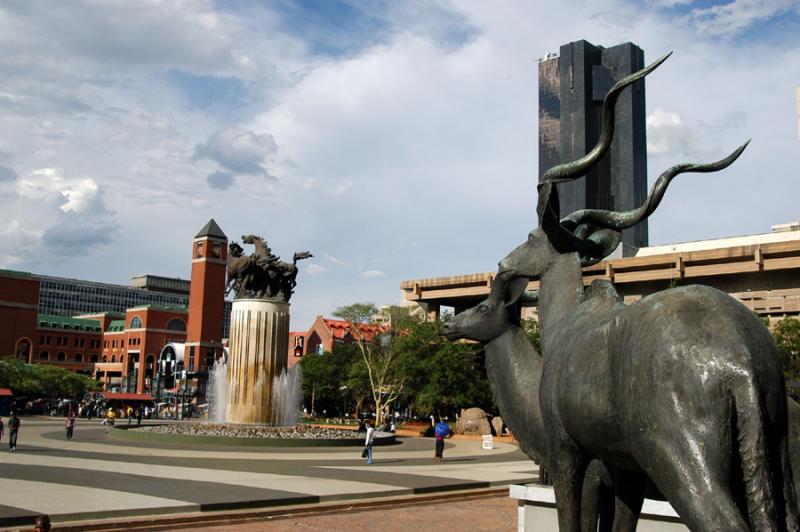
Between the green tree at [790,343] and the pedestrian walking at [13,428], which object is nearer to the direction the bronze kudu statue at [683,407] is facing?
the pedestrian walking

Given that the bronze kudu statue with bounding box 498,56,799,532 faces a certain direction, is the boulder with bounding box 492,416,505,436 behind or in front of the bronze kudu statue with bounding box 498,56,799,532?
in front

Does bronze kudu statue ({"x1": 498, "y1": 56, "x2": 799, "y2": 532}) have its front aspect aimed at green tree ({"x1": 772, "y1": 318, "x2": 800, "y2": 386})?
no

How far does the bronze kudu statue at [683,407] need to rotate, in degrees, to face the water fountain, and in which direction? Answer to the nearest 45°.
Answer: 0° — it already faces it

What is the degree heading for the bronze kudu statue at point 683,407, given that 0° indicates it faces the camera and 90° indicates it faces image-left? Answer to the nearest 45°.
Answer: approximately 135°

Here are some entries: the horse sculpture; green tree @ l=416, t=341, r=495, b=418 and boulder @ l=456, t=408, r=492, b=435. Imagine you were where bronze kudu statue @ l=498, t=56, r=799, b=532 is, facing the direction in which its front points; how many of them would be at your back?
0

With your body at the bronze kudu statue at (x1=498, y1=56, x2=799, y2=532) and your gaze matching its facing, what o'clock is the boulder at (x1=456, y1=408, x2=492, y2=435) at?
The boulder is roughly at 1 o'clock from the bronze kudu statue.

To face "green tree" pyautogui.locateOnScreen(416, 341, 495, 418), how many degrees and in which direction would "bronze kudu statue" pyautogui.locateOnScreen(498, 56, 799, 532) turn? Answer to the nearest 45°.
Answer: approximately 45° to its right

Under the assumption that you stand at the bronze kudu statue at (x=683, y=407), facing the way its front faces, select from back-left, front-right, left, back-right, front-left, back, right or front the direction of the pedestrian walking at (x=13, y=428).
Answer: front
